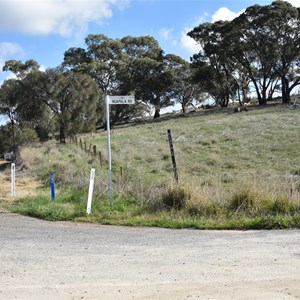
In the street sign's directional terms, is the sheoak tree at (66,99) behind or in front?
behind

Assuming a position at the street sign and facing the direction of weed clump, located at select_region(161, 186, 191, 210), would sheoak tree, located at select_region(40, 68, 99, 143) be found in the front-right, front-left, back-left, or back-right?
back-left

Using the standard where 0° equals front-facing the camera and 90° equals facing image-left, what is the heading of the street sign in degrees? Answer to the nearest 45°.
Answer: approximately 0°
